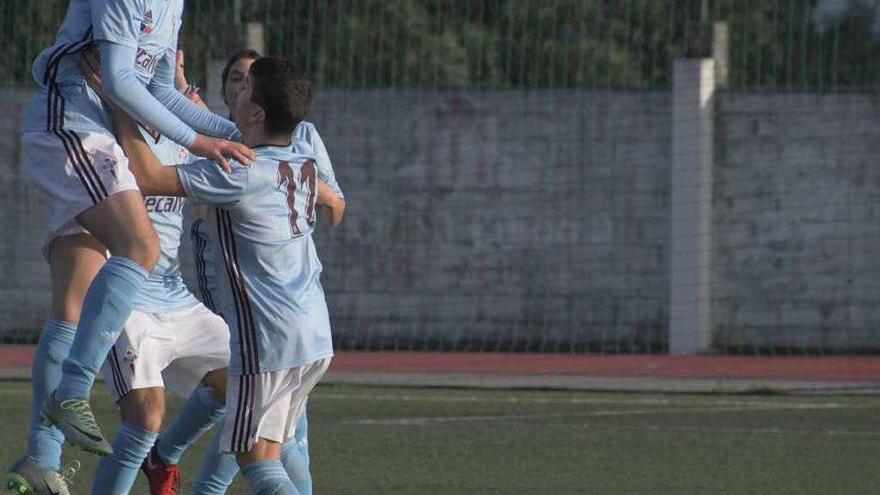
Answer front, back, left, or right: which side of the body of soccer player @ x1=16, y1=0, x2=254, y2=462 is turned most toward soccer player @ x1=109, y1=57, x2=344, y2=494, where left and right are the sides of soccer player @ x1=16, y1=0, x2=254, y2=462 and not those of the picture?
front

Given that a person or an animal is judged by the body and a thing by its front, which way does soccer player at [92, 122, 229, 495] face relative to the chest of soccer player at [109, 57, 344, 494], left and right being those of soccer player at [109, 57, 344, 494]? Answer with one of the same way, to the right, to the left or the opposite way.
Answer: the opposite way

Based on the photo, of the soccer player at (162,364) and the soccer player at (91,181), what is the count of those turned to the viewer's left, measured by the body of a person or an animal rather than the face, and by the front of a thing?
0

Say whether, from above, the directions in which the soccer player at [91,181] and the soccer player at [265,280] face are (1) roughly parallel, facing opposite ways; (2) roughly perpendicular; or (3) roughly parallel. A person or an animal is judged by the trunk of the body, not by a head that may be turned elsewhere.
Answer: roughly parallel, facing opposite ways

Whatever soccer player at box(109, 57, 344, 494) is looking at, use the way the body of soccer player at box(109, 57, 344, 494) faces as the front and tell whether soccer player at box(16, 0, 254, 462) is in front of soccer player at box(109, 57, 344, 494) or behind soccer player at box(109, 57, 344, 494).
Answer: in front

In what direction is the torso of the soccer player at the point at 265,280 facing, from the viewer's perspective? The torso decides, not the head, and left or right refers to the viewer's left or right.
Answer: facing away from the viewer and to the left of the viewer

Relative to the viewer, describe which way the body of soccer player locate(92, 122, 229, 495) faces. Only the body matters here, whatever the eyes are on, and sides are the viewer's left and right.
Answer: facing the viewer and to the right of the viewer
